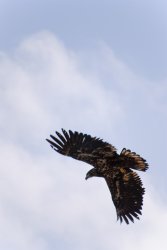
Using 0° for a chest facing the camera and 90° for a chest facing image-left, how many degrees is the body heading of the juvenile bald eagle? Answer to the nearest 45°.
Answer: approximately 90°
